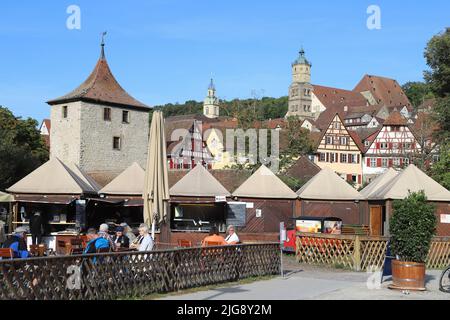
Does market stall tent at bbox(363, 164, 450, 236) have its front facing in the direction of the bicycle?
yes

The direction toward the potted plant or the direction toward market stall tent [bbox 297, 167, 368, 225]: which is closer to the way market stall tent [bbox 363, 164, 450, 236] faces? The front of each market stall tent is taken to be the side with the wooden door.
the potted plant

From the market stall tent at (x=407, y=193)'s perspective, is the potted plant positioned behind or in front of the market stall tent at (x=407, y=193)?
in front

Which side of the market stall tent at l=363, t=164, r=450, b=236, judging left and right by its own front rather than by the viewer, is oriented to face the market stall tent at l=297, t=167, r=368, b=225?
right

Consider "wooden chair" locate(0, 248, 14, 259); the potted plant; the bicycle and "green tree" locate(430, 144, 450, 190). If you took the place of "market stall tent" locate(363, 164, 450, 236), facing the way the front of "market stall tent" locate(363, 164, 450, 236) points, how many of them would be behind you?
1

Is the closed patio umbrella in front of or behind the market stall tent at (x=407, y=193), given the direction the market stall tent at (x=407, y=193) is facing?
in front

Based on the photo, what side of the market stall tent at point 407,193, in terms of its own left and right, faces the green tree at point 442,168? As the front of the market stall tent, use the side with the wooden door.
back

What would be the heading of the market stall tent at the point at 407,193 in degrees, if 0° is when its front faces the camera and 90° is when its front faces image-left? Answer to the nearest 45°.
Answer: approximately 0°
